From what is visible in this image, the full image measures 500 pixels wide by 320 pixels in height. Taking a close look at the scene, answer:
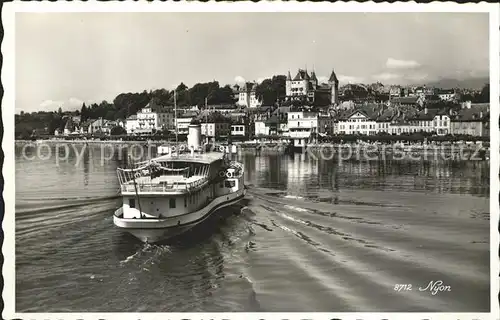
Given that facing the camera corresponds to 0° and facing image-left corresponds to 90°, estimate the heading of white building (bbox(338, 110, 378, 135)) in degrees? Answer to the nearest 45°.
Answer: approximately 0°

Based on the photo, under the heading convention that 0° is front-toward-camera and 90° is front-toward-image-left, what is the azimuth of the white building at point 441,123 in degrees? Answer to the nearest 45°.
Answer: approximately 0°

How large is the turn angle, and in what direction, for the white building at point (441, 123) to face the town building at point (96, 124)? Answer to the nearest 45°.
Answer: approximately 90° to its right

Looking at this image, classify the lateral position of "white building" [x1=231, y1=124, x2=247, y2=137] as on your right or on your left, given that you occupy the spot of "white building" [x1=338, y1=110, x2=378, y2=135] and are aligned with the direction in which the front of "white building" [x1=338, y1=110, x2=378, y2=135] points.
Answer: on your right

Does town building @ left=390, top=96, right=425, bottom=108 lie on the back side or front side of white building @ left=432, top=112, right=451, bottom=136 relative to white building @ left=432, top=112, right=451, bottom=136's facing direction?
on the back side

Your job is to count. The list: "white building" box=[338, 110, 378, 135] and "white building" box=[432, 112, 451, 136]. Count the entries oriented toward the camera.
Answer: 2
